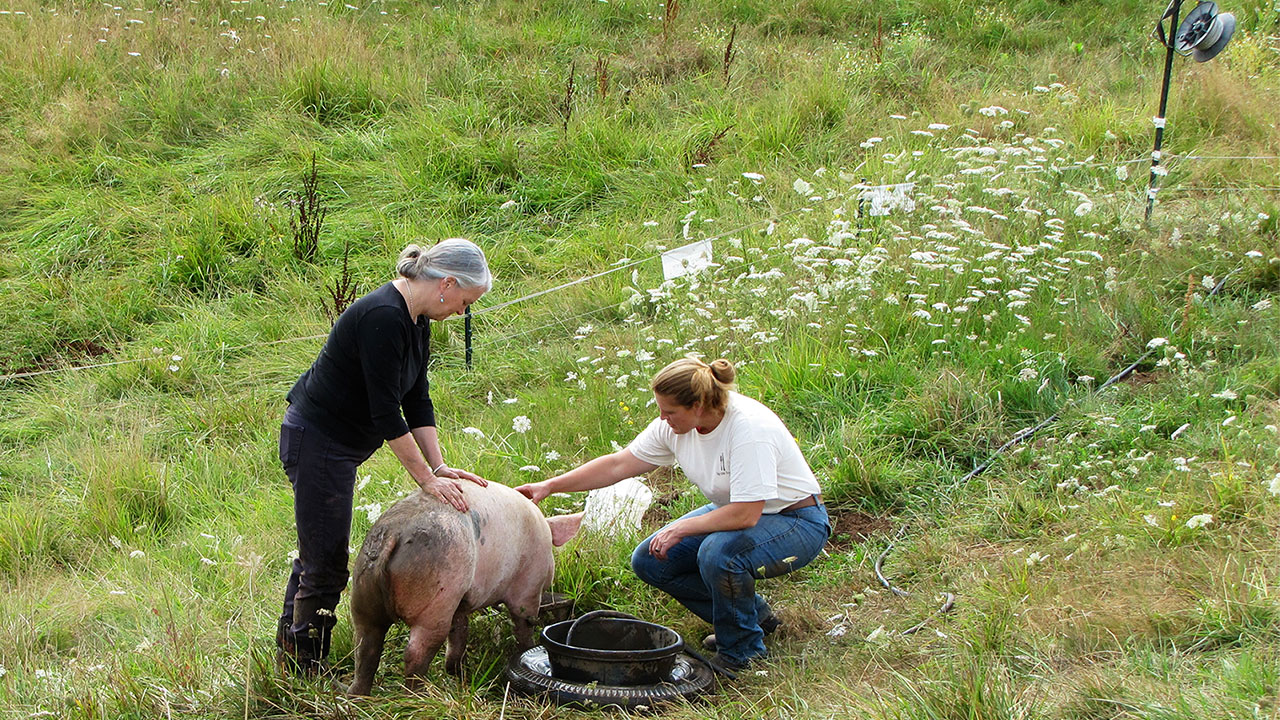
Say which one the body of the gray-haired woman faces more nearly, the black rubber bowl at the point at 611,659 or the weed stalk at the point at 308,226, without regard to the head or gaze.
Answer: the black rubber bowl

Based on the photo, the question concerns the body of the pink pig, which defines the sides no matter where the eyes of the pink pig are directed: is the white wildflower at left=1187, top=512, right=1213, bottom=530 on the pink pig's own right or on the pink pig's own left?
on the pink pig's own right

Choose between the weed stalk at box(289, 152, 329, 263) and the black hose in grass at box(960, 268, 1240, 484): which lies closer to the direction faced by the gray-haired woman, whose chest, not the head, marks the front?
the black hose in grass

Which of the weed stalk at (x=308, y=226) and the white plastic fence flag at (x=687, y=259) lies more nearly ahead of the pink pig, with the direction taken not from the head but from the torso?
the white plastic fence flag

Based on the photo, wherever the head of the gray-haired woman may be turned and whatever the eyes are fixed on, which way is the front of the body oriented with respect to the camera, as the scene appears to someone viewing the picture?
to the viewer's right

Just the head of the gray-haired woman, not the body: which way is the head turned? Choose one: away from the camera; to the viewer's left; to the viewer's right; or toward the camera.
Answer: to the viewer's right

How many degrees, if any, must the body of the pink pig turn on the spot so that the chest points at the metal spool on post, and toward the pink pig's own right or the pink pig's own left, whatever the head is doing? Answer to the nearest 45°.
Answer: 0° — it already faces it

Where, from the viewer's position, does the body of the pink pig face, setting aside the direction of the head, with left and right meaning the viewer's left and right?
facing away from the viewer and to the right of the viewer
